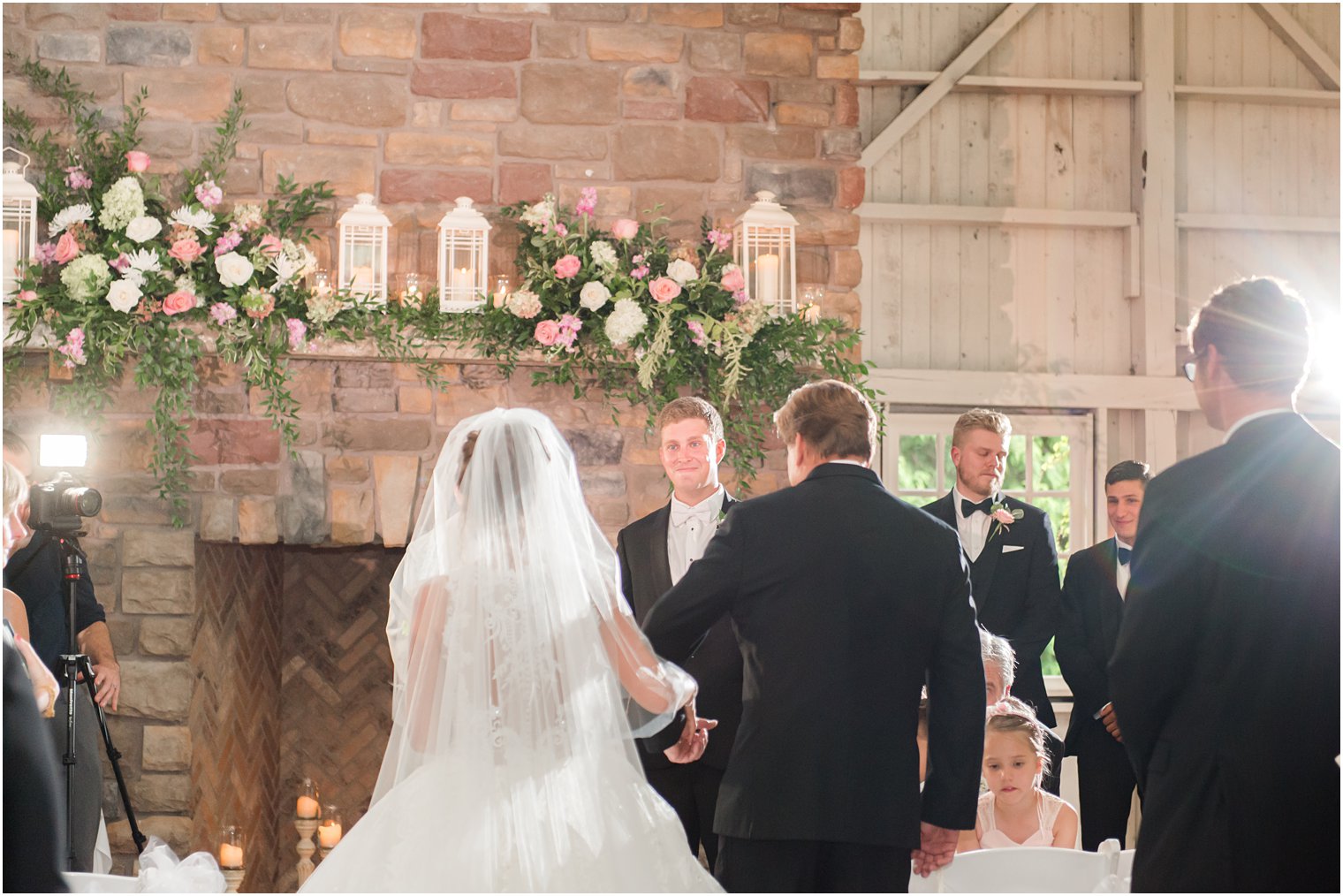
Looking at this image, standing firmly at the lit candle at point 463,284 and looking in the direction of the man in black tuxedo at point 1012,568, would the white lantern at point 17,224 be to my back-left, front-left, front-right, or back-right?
back-right

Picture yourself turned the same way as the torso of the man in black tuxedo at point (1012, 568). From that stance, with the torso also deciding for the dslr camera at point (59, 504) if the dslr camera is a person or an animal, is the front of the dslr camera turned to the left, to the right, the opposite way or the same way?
to the left

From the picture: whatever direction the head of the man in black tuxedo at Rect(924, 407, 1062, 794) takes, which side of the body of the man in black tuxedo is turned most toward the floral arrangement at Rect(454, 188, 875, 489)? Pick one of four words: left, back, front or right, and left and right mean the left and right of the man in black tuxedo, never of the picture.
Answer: right

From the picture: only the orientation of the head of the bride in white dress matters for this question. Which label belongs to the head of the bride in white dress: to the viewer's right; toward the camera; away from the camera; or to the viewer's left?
away from the camera

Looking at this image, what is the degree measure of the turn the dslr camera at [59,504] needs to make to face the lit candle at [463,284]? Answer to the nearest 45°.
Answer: approximately 45° to its left

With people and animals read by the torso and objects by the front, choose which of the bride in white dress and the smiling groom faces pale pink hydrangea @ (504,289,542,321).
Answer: the bride in white dress

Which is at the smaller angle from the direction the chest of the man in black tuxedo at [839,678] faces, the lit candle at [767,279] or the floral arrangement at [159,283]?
the lit candle

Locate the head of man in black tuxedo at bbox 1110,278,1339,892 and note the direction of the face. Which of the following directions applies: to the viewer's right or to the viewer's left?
to the viewer's left

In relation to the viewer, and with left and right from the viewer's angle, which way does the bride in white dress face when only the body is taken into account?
facing away from the viewer

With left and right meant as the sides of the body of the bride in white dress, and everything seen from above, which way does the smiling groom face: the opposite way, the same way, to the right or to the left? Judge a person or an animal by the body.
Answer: the opposite way

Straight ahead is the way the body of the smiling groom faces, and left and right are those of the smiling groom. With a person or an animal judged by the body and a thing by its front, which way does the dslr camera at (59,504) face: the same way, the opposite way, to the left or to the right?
to the left

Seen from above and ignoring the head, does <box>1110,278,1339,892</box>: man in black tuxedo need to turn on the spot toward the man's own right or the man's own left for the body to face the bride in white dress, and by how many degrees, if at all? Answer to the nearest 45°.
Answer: approximately 45° to the man's own left

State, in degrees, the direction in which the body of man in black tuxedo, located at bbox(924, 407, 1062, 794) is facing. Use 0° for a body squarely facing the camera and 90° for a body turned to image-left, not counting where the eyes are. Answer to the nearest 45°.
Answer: approximately 0°

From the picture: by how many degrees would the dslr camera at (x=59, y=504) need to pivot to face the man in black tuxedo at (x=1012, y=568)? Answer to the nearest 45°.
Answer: approximately 45° to its left

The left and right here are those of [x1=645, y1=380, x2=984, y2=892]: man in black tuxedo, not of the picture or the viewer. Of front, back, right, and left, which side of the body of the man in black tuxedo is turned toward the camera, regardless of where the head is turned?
back
